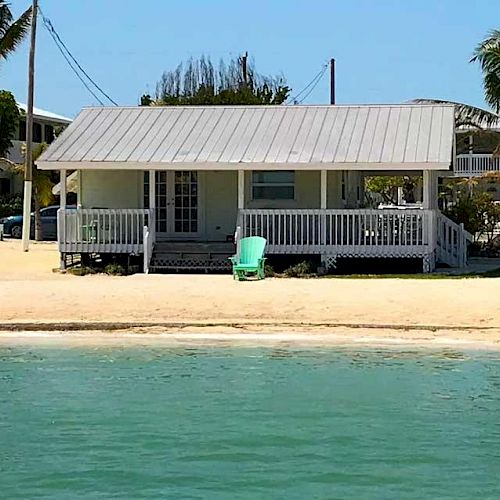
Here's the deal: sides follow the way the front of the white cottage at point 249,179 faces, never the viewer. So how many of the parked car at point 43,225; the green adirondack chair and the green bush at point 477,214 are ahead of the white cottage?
1

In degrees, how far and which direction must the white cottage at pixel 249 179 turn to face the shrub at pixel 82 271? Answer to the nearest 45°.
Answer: approximately 90° to its right

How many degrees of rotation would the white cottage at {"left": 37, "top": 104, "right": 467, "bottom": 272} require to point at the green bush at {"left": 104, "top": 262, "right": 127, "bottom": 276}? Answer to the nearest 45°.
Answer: approximately 90° to its right

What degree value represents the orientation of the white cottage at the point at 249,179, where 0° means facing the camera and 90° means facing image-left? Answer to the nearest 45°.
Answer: approximately 0°

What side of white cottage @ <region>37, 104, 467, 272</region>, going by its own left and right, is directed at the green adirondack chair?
front

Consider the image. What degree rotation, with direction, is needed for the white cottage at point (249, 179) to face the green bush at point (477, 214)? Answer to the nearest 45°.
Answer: approximately 135° to its left

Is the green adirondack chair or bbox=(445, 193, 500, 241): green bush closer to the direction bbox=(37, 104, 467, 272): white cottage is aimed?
the green adirondack chair

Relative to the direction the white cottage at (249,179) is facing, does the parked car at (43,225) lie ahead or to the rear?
to the rear
